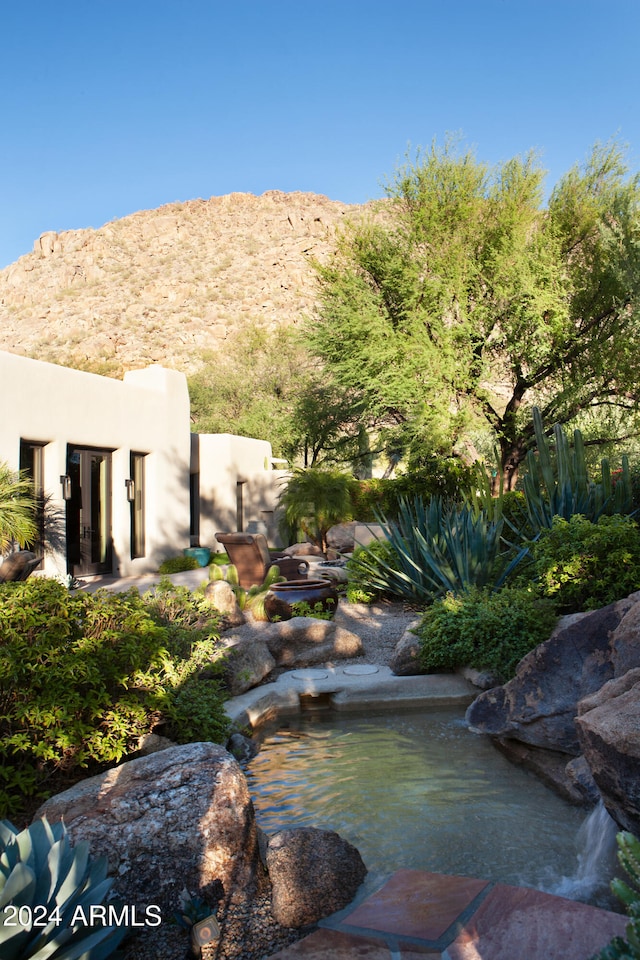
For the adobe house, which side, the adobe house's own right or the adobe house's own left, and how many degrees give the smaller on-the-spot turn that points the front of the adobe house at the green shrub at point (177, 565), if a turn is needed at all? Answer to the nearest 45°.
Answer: approximately 90° to the adobe house's own left

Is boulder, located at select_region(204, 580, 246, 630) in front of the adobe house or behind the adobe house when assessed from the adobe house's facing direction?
in front

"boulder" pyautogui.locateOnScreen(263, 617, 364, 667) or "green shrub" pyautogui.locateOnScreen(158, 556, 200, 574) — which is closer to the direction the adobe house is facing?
the boulder

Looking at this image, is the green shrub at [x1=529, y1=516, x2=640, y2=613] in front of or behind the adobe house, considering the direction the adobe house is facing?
in front

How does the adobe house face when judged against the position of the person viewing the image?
facing the viewer and to the right of the viewer

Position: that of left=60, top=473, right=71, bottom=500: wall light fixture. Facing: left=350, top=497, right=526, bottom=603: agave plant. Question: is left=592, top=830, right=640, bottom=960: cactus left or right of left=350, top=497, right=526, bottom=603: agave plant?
right

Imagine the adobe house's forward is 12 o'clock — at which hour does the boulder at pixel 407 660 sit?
The boulder is roughly at 1 o'clock from the adobe house.

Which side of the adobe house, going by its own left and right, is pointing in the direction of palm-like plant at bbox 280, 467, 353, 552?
left

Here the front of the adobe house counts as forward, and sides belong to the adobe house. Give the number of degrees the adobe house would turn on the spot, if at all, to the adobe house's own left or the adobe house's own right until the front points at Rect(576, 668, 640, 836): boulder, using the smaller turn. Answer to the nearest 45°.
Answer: approximately 45° to the adobe house's own right
